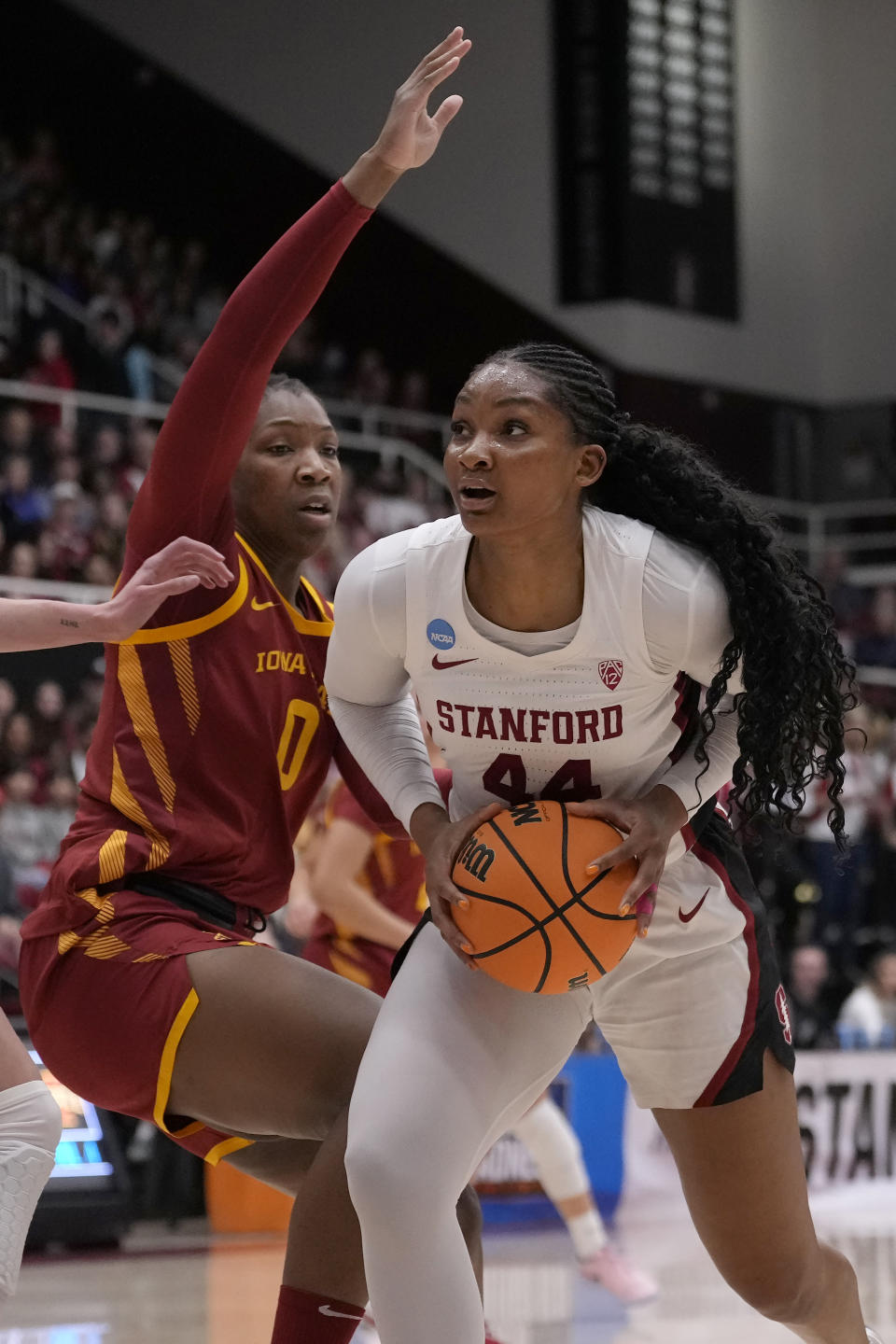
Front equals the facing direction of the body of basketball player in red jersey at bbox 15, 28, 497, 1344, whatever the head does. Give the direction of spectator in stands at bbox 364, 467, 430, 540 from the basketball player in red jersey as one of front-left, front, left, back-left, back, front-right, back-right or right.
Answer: back-left

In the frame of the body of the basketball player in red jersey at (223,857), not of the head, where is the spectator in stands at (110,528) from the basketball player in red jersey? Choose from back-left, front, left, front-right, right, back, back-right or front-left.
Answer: back-left

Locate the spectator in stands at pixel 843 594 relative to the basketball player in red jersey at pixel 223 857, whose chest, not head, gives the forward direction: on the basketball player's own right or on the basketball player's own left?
on the basketball player's own left

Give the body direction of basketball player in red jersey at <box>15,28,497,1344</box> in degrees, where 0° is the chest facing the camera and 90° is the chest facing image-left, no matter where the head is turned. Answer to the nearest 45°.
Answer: approximately 315°

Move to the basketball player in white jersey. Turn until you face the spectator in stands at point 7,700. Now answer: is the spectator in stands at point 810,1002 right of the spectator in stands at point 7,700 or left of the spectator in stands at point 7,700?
right

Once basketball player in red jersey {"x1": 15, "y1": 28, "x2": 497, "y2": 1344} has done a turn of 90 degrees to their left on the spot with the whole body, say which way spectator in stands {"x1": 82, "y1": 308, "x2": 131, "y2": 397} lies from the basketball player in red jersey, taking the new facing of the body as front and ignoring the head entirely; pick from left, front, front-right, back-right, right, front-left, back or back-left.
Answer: front-left

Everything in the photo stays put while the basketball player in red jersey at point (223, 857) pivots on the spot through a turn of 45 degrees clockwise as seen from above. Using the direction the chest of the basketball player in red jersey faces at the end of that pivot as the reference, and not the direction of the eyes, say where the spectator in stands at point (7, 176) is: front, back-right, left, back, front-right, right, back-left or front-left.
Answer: back

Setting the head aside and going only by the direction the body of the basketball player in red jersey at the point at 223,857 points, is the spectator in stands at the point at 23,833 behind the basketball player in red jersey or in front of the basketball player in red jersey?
behind

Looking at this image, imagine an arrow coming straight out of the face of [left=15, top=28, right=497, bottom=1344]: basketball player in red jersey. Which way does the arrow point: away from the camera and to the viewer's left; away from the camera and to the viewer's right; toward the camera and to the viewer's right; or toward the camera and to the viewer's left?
toward the camera and to the viewer's right

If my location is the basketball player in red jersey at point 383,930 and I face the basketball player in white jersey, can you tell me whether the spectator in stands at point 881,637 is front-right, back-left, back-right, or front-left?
back-left

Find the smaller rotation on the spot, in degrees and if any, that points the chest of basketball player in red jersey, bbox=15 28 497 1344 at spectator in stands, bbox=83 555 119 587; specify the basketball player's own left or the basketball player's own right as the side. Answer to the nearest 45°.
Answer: approximately 135° to the basketball player's own left
